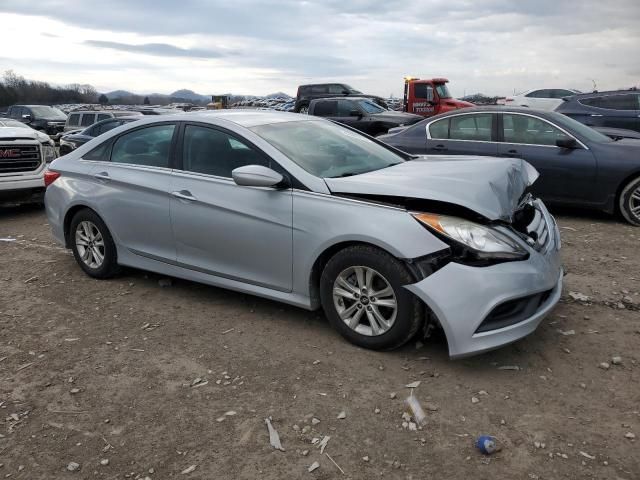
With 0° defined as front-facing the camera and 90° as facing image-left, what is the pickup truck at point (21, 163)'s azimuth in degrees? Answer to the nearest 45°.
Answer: approximately 0°

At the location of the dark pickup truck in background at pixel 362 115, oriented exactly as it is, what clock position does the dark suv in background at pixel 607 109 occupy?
the dark suv in background at pixel 607 109 is roughly at 12 o'clock from the dark pickup truck in background at pixel 362 115.

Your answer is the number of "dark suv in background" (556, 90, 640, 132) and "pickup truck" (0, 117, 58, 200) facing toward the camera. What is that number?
1

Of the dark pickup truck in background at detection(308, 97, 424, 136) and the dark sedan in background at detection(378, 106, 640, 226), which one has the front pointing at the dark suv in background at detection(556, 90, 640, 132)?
the dark pickup truck in background at detection(308, 97, 424, 136)

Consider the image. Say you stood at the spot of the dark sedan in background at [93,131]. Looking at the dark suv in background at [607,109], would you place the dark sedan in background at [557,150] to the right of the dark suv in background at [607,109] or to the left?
right

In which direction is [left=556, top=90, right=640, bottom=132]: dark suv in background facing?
to the viewer's right

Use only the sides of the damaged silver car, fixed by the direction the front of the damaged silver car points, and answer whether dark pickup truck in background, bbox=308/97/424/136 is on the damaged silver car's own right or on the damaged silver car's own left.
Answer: on the damaged silver car's own left
